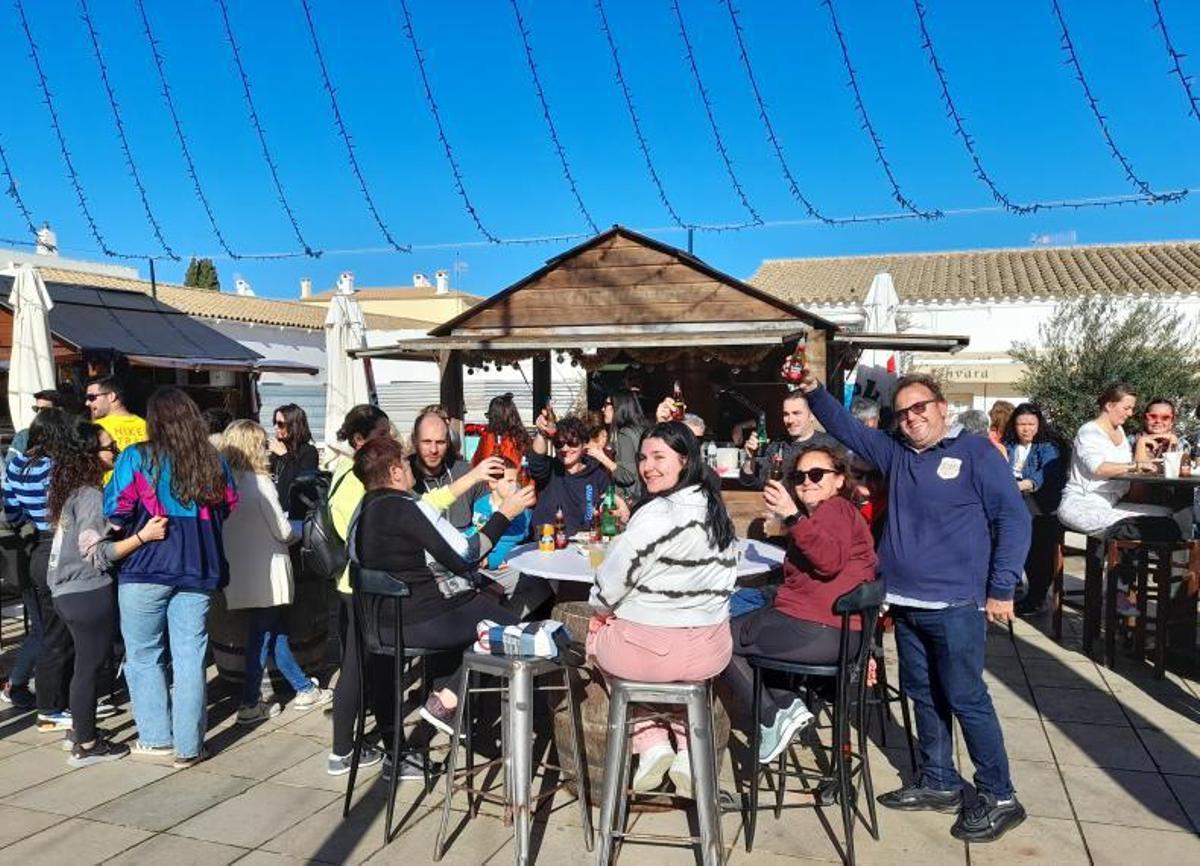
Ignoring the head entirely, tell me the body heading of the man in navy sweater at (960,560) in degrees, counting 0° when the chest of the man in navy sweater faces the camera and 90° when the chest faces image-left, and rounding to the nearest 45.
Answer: approximately 45°

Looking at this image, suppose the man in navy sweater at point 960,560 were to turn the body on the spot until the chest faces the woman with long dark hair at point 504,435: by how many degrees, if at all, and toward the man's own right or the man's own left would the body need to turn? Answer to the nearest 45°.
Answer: approximately 90° to the man's own right

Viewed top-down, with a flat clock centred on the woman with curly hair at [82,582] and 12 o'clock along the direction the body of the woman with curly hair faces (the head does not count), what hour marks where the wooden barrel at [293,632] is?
The wooden barrel is roughly at 11 o'clock from the woman with curly hair.
